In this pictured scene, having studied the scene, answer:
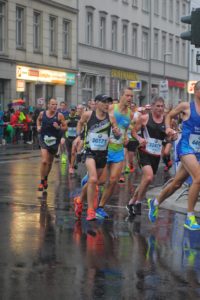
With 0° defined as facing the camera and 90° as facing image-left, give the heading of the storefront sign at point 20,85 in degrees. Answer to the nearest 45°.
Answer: approximately 0°
